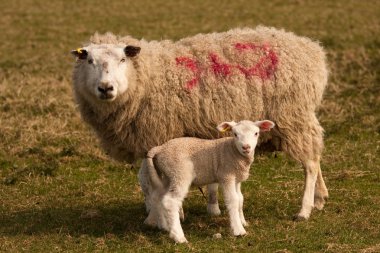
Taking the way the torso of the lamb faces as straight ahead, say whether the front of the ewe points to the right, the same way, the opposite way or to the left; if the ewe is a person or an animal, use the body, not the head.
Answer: the opposite way

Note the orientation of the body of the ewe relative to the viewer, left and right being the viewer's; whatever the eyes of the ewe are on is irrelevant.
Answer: facing to the left of the viewer

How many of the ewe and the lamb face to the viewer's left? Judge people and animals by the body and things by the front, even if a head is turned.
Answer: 1

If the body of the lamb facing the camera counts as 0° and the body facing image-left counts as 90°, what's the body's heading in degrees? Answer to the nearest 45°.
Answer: approximately 270°
